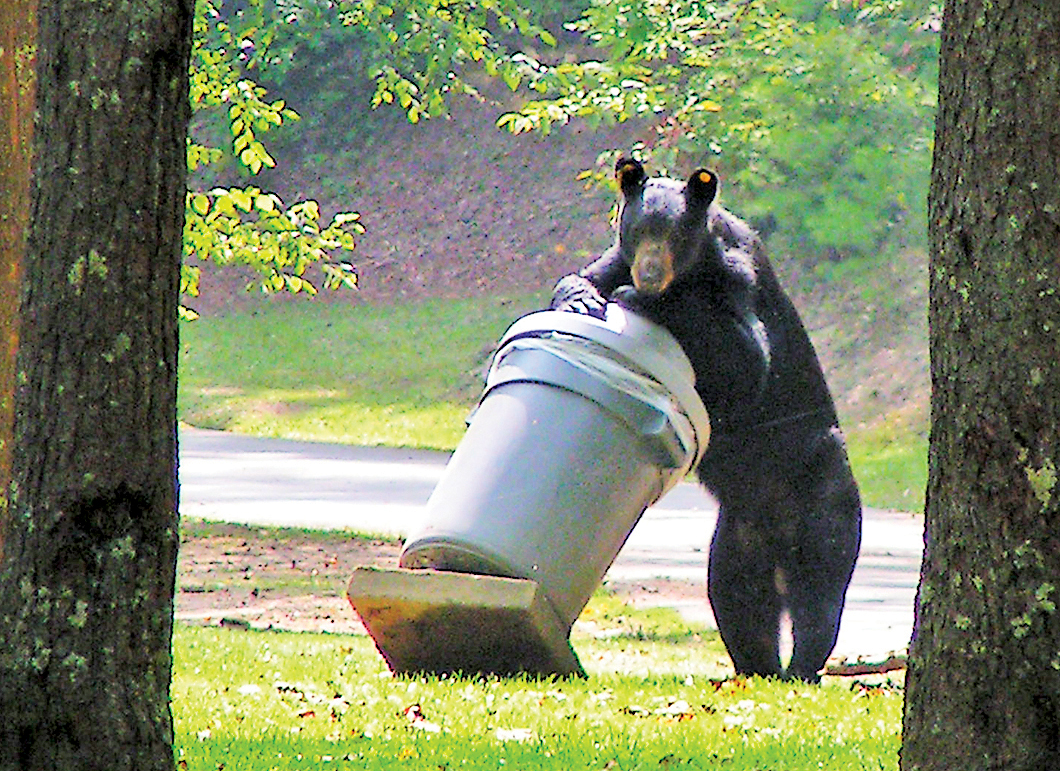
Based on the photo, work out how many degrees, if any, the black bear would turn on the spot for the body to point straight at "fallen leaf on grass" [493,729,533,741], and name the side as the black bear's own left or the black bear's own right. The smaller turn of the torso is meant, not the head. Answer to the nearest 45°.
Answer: approximately 45° to the black bear's own left

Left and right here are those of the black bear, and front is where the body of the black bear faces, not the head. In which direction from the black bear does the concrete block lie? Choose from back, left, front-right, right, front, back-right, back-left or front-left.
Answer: front

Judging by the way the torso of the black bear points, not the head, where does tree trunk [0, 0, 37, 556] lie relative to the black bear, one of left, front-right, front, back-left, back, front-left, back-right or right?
front

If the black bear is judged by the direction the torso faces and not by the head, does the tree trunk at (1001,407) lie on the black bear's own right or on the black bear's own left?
on the black bear's own left

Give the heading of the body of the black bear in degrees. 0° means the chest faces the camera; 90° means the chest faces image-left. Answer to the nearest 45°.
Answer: approximately 45°

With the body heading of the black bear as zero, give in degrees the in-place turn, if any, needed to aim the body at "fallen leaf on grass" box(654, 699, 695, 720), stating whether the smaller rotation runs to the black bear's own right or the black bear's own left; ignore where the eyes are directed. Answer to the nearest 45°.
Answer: approximately 45° to the black bear's own left

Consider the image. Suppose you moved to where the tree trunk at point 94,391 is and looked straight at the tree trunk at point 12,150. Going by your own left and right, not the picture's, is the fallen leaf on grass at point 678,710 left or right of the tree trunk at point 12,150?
right

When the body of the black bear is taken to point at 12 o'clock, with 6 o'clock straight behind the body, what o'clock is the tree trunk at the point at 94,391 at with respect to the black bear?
The tree trunk is roughly at 11 o'clock from the black bear.

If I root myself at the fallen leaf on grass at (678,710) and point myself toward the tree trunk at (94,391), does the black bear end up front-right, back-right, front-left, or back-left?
back-right

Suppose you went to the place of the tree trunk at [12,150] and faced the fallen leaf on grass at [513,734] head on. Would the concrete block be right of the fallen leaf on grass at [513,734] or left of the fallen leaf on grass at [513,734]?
left
